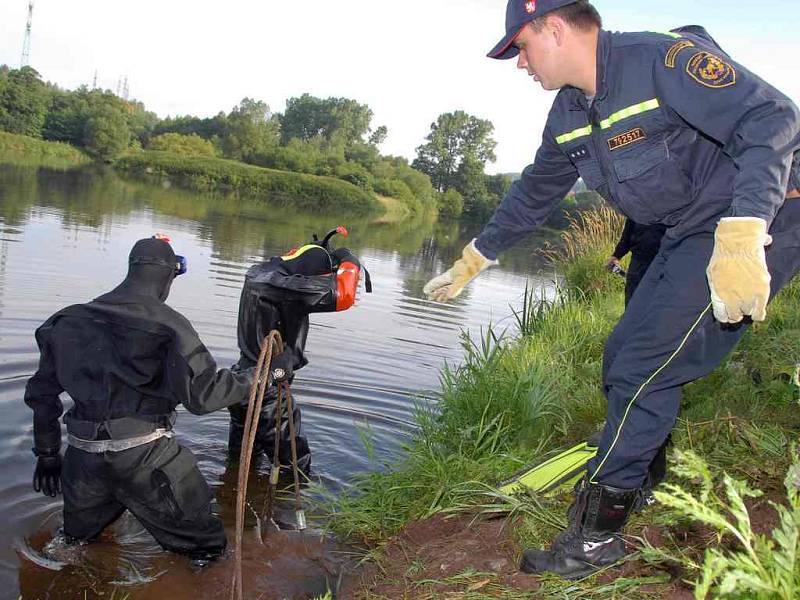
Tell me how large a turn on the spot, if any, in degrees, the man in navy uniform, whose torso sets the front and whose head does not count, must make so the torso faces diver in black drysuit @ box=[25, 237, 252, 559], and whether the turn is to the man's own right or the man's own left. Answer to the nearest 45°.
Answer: approximately 45° to the man's own right

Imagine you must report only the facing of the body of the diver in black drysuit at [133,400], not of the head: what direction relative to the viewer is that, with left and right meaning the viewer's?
facing away from the viewer and to the right of the viewer

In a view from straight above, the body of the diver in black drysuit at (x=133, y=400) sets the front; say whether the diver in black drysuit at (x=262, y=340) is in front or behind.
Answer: in front

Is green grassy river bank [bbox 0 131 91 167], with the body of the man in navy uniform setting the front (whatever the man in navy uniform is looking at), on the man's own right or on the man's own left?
on the man's own right

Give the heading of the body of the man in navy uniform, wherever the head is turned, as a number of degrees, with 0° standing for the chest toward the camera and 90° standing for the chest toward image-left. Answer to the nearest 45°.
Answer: approximately 45°

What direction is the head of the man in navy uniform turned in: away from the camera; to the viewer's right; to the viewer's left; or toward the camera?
to the viewer's left

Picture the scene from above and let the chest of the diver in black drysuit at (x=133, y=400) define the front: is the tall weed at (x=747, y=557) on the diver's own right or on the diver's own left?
on the diver's own right
